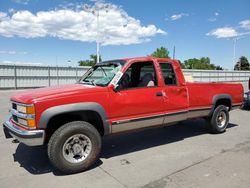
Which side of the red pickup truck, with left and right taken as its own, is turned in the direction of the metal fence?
right

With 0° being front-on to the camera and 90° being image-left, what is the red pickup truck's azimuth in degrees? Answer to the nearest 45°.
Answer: approximately 45°
